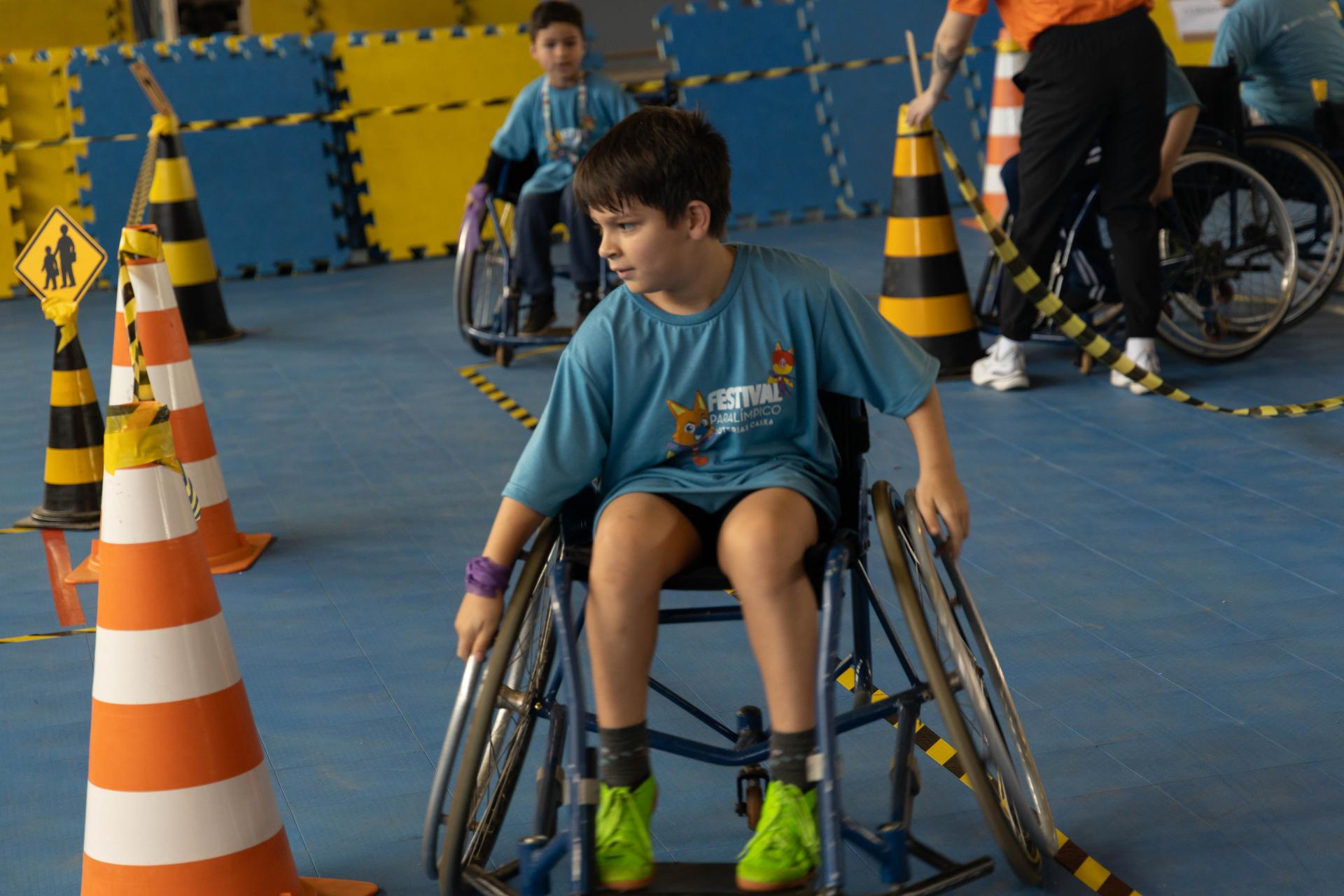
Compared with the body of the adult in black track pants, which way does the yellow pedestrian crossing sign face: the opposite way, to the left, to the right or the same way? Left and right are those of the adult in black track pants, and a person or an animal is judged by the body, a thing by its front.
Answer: the opposite way

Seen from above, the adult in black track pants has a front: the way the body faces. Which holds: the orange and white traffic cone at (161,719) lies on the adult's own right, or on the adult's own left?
on the adult's own left

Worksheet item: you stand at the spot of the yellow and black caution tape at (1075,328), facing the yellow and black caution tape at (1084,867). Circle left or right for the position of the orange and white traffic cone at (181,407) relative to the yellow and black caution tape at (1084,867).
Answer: right

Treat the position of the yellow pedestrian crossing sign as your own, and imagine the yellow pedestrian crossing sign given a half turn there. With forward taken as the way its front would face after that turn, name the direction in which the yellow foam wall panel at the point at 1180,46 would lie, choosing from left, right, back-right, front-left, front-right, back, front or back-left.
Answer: front-right

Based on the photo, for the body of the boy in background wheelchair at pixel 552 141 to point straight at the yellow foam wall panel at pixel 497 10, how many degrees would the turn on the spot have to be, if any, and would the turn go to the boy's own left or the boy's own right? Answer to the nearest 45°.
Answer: approximately 180°

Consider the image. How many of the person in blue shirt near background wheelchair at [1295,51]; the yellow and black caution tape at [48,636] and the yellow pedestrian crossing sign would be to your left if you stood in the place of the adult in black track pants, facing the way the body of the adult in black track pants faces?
2

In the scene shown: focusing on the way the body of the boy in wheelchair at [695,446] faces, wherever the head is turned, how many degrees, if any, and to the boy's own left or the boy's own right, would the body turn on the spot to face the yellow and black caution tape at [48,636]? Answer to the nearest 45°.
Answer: approximately 135° to the boy's own right

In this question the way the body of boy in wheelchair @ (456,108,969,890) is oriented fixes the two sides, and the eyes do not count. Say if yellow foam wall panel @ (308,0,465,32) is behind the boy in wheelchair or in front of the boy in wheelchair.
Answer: behind

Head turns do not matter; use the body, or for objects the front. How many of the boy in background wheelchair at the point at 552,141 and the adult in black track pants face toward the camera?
1

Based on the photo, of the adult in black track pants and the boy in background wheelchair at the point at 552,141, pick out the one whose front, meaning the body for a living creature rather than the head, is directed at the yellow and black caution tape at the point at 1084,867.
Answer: the boy in background wheelchair
